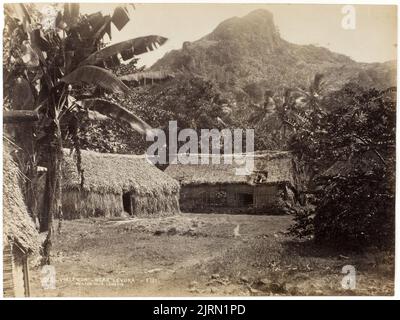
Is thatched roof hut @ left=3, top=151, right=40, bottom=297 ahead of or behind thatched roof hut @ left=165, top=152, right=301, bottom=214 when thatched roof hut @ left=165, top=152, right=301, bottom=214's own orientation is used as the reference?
ahead

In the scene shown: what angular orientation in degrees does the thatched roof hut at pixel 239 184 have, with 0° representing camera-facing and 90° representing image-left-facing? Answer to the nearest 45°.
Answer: approximately 0°
